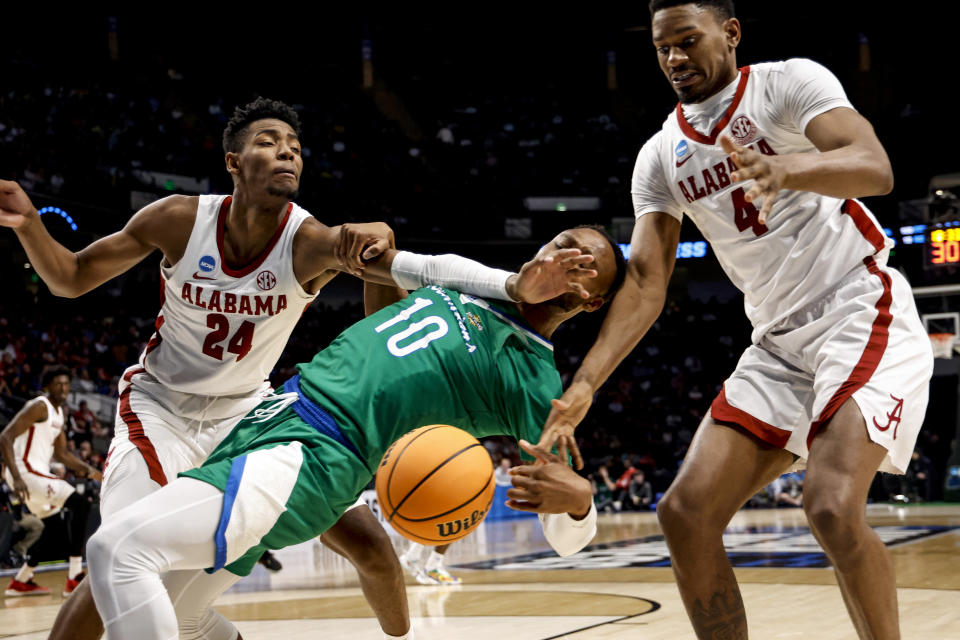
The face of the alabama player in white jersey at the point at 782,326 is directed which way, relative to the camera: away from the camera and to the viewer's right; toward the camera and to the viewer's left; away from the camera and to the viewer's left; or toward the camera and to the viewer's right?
toward the camera and to the viewer's left

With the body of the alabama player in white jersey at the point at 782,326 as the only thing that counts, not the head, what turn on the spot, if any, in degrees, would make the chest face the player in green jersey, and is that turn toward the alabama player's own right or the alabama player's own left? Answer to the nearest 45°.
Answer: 0° — they already face them

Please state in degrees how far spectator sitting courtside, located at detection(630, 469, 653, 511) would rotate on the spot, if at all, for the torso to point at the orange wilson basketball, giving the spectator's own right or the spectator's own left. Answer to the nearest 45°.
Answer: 0° — they already face it

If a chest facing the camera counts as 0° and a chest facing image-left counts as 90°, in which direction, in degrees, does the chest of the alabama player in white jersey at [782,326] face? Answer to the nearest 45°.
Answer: approximately 45°

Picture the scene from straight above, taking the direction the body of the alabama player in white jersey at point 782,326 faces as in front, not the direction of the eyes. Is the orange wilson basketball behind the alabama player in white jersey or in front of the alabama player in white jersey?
in front

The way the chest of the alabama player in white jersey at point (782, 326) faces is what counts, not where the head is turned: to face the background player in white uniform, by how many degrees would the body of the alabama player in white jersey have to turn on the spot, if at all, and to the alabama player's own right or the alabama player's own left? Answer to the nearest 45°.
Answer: approximately 90° to the alabama player's own right

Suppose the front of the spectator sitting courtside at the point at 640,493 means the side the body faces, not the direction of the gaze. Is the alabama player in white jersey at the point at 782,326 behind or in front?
in front

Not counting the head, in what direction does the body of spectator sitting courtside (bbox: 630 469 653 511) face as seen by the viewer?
toward the camera

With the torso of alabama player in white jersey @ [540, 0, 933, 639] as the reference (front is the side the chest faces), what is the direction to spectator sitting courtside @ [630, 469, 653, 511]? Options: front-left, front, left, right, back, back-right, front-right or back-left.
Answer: back-right

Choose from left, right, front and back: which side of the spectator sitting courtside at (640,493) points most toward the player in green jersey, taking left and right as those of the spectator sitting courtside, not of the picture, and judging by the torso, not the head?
front

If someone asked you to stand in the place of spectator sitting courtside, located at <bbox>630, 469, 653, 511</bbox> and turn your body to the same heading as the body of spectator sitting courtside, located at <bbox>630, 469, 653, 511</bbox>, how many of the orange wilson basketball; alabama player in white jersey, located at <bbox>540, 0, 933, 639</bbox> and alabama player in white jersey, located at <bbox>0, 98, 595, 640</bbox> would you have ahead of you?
3

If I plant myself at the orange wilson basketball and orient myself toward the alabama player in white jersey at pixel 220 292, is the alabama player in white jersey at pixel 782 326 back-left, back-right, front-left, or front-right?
back-right

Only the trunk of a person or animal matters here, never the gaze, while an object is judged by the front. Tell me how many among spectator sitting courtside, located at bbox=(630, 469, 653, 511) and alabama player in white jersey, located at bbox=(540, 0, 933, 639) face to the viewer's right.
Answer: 0
